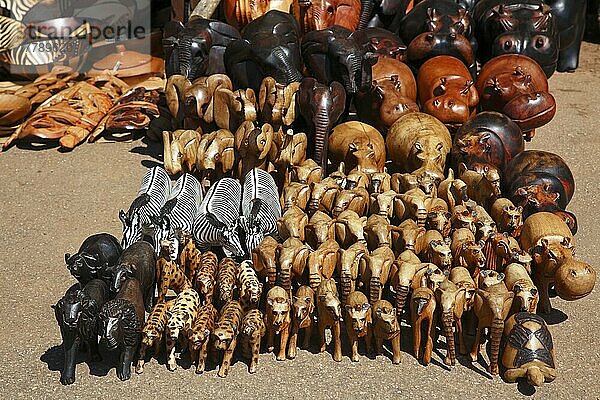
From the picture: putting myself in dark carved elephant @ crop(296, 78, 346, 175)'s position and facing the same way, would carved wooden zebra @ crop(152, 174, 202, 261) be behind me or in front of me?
in front

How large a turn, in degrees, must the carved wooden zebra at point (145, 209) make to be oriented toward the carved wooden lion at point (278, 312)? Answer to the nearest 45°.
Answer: approximately 90° to its left

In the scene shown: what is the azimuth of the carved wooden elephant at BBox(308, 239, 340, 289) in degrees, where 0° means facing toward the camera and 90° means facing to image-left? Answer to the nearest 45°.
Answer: approximately 45°

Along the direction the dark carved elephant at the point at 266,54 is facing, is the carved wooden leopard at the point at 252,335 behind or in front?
in front

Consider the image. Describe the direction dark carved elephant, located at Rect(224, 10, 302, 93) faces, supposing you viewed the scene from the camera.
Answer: facing the viewer and to the right of the viewer

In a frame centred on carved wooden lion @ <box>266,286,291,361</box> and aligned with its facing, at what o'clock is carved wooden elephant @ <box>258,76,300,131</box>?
The carved wooden elephant is roughly at 6 o'clock from the carved wooden lion.

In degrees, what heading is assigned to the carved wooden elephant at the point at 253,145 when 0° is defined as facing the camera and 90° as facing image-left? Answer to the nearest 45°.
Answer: approximately 0°

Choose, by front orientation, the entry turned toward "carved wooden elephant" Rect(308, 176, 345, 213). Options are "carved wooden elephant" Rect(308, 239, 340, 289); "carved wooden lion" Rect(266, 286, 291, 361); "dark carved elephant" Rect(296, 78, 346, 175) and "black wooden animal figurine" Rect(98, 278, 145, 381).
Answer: the dark carved elephant

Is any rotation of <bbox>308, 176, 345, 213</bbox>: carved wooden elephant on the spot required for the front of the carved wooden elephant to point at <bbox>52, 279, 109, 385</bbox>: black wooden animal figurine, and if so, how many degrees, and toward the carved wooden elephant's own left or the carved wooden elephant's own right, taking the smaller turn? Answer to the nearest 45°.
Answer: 0° — it already faces it

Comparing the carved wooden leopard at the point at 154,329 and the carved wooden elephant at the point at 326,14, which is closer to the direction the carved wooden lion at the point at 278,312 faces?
the carved wooden leopard

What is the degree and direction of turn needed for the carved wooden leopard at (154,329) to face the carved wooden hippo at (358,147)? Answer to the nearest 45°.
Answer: approximately 180°
